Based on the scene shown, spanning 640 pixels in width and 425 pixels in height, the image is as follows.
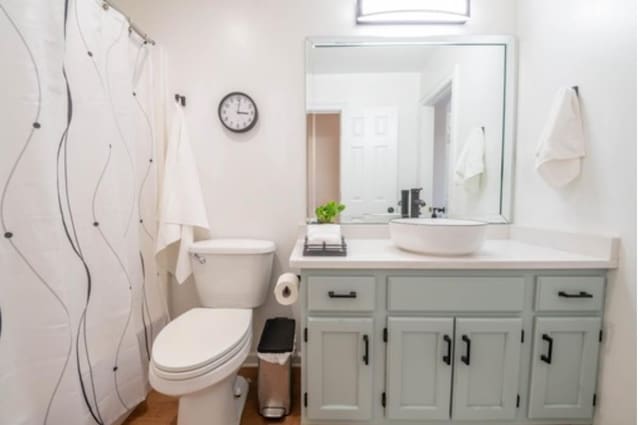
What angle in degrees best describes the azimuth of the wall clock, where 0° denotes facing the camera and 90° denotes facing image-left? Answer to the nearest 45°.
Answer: approximately 0°

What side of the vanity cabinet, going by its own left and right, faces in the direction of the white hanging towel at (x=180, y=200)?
right

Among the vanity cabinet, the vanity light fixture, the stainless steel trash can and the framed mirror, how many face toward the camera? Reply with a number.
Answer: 4

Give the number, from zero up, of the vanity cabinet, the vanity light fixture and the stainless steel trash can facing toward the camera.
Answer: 3

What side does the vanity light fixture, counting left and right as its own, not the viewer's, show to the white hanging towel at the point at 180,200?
right

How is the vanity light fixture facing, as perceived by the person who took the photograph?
facing the viewer

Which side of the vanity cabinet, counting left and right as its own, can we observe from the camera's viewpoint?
front

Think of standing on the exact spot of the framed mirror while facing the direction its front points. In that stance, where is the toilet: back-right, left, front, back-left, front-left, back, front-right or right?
front-right

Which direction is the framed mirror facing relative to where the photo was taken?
toward the camera
